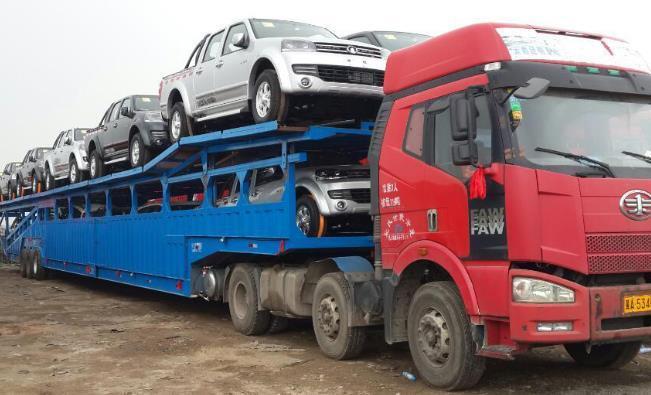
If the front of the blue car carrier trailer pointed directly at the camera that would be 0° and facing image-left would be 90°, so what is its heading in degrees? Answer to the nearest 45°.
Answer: approximately 315°

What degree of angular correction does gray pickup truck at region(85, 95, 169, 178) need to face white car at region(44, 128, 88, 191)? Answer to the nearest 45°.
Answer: approximately 135° to its left

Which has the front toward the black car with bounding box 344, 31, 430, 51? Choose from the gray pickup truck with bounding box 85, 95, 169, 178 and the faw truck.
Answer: the gray pickup truck with bounding box 85, 95, 169, 178

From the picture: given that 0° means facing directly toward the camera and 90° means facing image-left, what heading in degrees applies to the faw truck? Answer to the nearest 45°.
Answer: approximately 315°

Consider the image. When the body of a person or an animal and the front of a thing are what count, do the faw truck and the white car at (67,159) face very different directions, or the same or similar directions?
same or similar directions

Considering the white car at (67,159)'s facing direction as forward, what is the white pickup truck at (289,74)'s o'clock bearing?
The white pickup truck is roughly at 1 o'clock from the white car.

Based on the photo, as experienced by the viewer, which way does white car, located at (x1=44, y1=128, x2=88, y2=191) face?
facing the viewer and to the right of the viewer

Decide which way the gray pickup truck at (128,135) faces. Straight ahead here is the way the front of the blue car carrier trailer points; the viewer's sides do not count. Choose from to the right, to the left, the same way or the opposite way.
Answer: the same way

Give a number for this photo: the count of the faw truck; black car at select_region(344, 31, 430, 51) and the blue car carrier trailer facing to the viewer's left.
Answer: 0

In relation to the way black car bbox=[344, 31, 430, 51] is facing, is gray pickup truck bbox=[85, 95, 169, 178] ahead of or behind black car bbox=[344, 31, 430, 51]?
behind

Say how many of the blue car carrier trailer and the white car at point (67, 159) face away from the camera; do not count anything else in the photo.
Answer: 0

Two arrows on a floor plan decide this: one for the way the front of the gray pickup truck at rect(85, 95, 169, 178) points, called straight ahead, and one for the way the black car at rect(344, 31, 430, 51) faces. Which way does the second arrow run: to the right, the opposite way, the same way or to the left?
the same way
